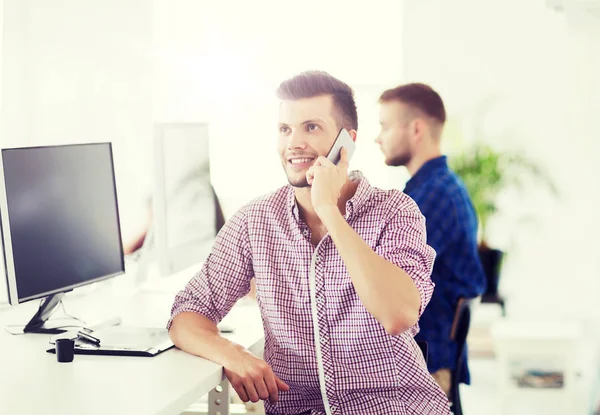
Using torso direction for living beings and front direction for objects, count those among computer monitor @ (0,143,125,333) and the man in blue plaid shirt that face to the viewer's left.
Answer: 1

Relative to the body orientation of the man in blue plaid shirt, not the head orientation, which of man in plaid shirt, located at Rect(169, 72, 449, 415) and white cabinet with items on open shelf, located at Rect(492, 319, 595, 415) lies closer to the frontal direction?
the man in plaid shirt

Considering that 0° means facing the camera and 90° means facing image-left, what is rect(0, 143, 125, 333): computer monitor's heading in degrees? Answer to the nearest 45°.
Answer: approximately 315°

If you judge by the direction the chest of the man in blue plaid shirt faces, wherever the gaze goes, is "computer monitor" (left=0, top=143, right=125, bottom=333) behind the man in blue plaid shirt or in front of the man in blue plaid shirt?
in front

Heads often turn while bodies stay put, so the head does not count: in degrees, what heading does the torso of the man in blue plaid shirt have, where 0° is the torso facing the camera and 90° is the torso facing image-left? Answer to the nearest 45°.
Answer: approximately 90°

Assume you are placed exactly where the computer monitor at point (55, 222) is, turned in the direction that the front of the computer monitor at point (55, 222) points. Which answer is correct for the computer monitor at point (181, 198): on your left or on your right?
on your left

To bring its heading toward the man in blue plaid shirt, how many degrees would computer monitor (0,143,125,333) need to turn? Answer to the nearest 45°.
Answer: approximately 45° to its left

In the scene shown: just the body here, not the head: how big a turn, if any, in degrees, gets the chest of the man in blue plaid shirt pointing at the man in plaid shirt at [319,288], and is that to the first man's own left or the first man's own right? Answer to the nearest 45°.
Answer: approximately 90° to the first man's own left

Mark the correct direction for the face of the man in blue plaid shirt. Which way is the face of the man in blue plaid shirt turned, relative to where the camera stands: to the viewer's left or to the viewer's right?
to the viewer's left

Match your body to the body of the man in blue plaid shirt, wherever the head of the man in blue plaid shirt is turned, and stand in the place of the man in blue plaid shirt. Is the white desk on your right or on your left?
on your left

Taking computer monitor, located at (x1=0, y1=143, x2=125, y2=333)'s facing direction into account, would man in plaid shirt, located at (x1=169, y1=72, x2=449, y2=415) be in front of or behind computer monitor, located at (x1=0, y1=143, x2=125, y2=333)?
in front

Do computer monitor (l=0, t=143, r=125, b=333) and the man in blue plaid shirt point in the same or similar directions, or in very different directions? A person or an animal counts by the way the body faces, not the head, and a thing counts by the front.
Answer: very different directions

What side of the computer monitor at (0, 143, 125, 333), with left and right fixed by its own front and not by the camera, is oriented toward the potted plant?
left
